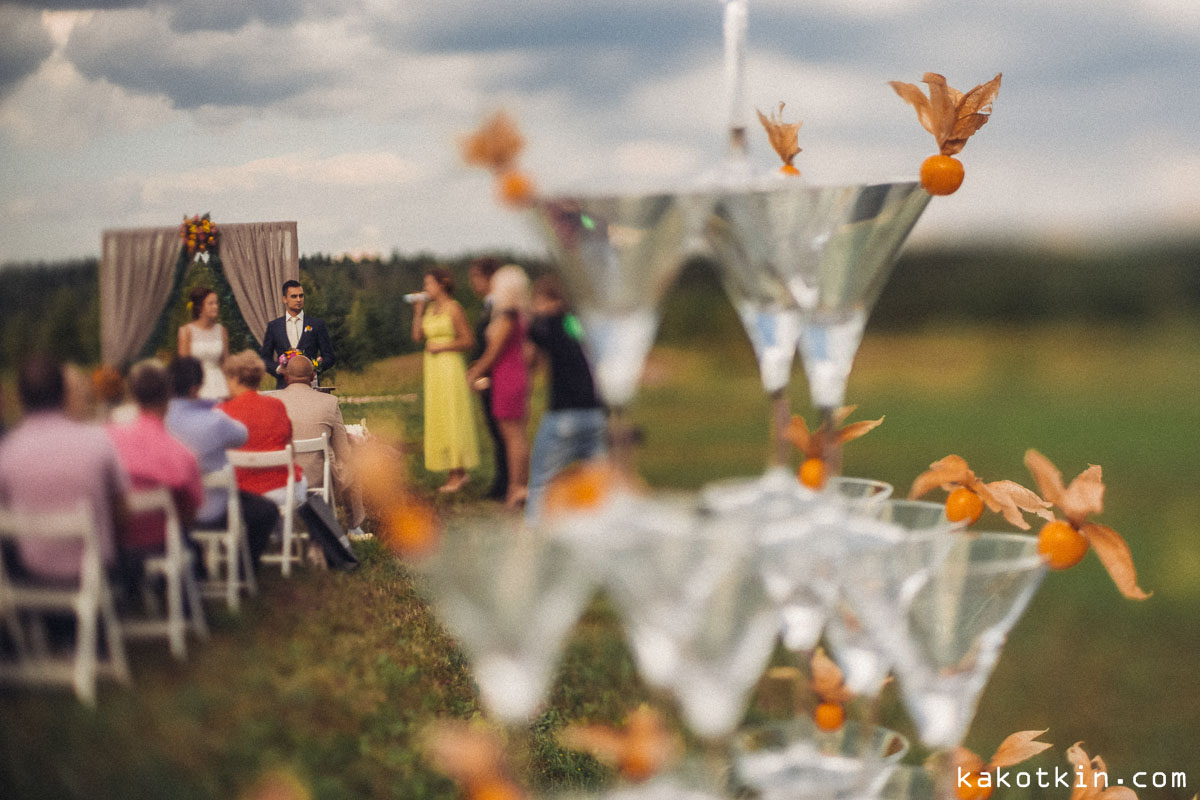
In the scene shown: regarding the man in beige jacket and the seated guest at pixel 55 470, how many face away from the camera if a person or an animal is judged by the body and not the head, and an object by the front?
2

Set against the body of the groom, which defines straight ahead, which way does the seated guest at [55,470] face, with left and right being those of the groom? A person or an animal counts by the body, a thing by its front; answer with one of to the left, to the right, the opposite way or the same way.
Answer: the opposite way

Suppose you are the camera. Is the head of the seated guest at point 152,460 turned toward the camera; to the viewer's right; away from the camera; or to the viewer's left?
away from the camera

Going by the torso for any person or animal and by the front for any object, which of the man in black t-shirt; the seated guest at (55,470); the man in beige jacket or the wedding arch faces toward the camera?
the wedding arch

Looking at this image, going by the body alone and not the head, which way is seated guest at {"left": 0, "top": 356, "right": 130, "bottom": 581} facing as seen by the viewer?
away from the camera

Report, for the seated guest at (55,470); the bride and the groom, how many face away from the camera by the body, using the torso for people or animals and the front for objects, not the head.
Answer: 1

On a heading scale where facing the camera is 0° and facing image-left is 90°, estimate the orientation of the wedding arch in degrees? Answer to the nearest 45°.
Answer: approximately 0°

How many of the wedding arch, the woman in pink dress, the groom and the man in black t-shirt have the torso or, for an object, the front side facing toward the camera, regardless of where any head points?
2

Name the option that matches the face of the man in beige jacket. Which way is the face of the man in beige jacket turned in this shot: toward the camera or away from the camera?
away from the camera

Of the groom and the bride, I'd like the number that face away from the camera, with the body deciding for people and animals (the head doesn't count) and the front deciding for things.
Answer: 0

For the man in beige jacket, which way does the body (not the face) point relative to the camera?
away from the camera

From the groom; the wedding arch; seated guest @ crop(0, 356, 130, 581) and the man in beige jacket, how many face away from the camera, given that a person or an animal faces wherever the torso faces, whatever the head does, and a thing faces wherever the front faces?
2
